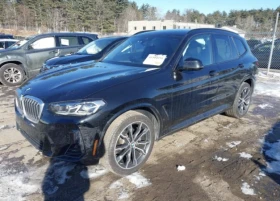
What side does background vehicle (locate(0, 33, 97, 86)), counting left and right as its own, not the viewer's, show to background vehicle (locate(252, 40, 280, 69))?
back

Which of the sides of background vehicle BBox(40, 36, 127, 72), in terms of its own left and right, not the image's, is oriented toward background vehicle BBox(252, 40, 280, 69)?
back

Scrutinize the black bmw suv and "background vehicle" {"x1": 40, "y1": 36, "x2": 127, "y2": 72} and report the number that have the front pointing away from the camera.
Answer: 0

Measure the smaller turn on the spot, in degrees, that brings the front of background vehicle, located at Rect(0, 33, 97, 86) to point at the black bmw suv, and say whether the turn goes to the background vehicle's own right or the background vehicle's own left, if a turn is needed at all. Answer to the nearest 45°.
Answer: approximately 90° to the background vehicle's own left

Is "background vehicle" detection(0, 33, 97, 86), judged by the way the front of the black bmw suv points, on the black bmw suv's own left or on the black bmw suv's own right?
on the black bmw suv's own right

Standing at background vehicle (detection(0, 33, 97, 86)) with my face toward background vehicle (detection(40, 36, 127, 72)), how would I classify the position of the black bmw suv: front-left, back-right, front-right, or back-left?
front-right

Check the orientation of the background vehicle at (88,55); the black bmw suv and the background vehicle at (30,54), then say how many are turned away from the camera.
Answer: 0

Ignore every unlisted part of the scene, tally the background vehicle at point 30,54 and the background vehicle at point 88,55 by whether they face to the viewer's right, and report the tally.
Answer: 0

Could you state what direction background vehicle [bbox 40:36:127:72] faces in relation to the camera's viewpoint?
facing the viewer and to the left of the viewer

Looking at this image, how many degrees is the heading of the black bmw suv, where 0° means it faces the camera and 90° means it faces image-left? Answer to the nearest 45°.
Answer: approximately 45°

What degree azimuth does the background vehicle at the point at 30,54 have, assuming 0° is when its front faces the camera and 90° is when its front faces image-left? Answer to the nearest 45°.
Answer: approximately 90°

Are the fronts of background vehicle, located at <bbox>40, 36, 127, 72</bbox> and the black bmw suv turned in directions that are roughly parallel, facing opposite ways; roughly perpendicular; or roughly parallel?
roughly parallel

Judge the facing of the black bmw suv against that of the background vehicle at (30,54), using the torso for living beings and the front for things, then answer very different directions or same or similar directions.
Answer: same or similar directions

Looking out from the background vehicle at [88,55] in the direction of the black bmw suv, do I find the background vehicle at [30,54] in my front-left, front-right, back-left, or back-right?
back-right
